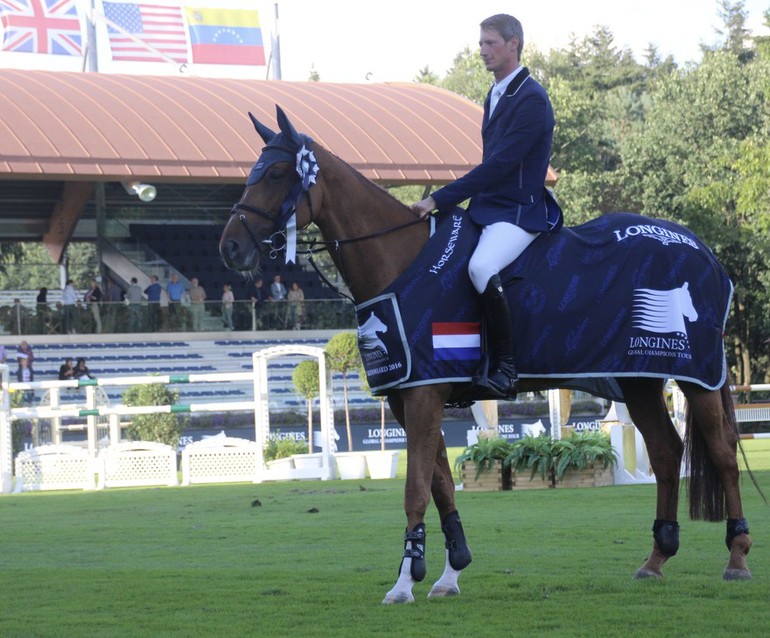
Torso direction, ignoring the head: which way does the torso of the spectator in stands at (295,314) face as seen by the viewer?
toward the camera

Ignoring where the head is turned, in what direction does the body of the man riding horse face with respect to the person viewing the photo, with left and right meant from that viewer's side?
facing to the left of the viewer

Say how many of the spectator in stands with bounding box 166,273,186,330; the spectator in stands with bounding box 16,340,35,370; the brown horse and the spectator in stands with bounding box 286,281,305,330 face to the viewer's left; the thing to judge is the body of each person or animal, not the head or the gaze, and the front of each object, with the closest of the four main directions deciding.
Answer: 1

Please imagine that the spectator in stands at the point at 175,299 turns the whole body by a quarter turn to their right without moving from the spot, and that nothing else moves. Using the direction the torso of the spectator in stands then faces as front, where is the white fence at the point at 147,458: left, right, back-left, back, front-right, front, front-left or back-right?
left

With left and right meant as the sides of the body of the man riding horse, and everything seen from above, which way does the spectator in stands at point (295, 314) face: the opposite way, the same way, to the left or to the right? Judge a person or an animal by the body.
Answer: to the left

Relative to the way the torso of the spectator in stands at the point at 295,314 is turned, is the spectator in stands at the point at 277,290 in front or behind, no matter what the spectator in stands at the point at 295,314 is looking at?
behind

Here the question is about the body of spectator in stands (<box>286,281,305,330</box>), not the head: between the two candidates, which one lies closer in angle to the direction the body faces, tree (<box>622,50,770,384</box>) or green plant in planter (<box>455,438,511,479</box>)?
the green plant in planter

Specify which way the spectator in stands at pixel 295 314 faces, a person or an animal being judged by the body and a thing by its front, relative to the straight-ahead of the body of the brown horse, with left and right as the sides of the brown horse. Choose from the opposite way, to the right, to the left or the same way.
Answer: to the left

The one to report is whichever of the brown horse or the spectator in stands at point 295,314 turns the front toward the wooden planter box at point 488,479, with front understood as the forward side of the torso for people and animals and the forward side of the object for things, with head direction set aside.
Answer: the spectator in stands

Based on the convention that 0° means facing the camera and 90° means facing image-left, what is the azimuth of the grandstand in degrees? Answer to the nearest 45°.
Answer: approximately 0°

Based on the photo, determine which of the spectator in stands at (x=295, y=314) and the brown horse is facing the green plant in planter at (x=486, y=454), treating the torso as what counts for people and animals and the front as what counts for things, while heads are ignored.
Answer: the spectator in stands

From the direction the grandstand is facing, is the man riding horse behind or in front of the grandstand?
in front

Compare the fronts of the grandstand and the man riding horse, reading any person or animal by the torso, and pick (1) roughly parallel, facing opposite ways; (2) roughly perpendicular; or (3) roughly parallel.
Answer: roughly perpendicular

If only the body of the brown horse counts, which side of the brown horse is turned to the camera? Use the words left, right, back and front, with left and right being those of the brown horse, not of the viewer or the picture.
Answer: left
